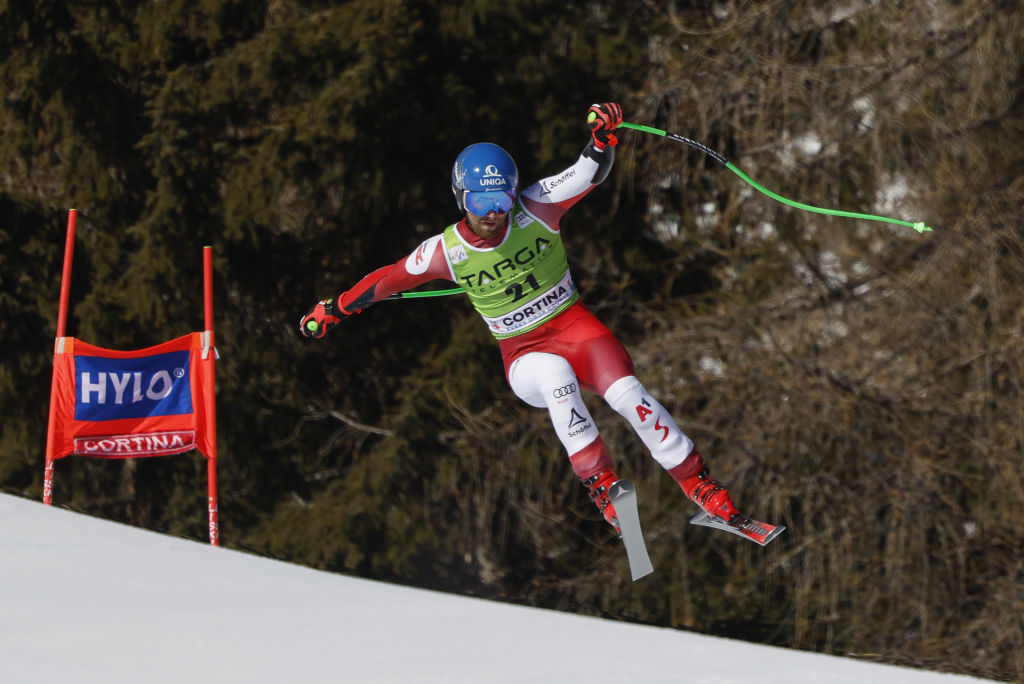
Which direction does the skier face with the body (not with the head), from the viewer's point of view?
toward the camera
